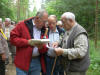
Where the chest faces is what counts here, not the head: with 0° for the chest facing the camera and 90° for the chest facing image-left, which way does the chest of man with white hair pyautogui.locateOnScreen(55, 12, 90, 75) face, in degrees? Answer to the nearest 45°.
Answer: approximately 90°

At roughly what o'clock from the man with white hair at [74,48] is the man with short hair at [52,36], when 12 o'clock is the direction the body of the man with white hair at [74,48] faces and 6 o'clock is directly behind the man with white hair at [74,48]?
the man with short hair at [52,36] is roughly at 2 o'clock from the man with white hair at [74,48].
